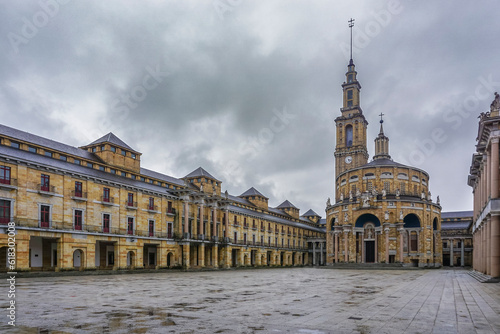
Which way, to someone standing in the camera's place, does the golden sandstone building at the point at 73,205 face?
facing the viewer and to the right of the viewer
